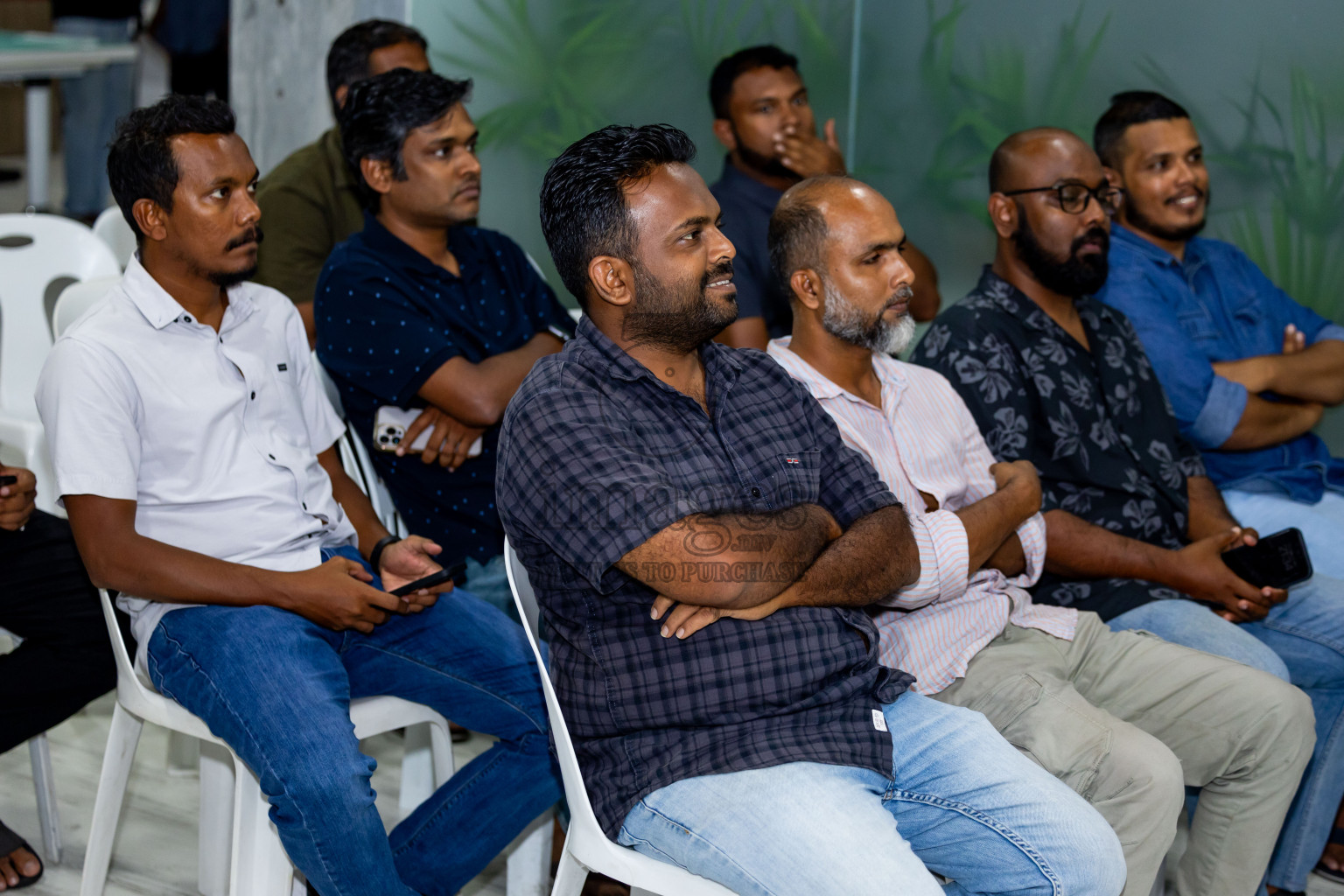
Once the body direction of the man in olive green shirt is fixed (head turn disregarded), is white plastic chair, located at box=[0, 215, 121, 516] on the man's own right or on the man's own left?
on the man's own right

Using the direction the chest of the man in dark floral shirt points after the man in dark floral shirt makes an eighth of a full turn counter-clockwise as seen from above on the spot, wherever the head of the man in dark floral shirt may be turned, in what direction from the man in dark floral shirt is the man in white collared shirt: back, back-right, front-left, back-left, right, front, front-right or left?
back-right

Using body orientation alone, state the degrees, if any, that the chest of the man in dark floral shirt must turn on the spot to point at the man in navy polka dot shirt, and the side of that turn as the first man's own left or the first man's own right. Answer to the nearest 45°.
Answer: approximately 135° to the first man's own right

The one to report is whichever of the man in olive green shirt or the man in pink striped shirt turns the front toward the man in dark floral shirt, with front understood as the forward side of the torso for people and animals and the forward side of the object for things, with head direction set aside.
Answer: the man in olive green shirt

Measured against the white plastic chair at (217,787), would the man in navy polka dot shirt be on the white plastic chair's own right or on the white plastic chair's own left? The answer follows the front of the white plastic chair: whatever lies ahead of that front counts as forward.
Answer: on the white plastic chair's own left

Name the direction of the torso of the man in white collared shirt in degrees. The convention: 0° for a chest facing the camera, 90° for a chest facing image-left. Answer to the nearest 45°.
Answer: approximately 315°

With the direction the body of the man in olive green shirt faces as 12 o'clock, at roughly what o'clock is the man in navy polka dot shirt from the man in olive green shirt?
The man in navy polka dot shirt is roughly at 1 o'clock from the man in olive green shirt.

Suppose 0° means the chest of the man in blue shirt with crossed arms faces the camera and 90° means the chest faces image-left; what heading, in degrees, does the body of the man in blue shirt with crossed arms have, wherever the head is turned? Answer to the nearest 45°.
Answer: approximately 315°

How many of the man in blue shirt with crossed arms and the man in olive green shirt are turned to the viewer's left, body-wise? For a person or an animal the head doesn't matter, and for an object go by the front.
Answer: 0

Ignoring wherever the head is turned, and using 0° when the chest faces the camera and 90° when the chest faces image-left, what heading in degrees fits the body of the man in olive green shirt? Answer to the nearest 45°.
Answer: approximately 315°

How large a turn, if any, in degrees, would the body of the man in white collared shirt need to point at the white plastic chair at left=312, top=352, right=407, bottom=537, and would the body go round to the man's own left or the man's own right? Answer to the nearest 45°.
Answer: approximately 135° to the man's own left

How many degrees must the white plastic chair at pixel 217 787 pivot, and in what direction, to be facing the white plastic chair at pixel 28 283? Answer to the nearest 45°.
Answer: approximately 180°
